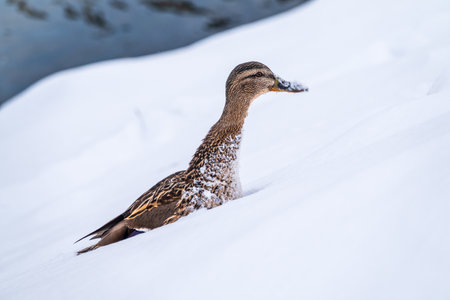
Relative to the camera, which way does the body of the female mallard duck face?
to the viewer's right
